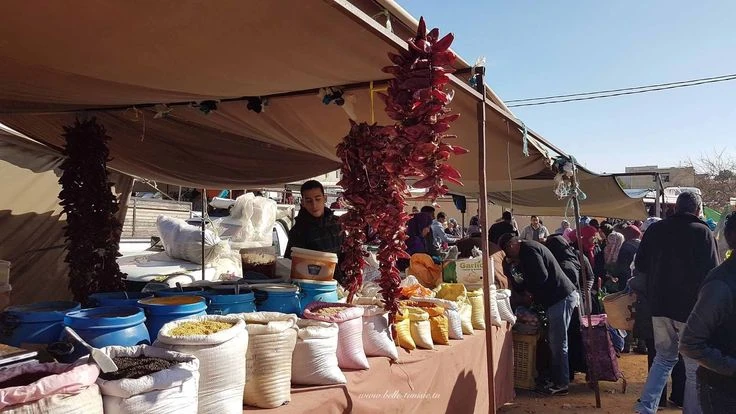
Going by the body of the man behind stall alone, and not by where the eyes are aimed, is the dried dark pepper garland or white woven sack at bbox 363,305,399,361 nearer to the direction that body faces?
the white woven sack

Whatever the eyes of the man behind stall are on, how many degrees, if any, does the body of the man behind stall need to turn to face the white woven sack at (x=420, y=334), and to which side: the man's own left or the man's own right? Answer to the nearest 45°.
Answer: approximately 45° to the man's own left

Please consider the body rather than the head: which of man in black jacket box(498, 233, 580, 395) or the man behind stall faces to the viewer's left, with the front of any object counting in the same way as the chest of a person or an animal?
the man in black jacket

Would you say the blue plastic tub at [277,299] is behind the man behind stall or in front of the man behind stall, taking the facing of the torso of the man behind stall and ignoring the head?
in front

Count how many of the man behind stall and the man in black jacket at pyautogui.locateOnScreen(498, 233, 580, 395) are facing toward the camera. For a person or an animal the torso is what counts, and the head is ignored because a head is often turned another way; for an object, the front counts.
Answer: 1

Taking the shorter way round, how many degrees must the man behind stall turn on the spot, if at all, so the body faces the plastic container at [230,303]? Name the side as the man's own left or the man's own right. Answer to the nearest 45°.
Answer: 0° — they already face it

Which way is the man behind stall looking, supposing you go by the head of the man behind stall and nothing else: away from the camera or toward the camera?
toward the camera

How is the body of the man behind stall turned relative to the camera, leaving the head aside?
toward the camera

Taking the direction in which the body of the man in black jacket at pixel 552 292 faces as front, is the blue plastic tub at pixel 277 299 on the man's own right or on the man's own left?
on the man's own left

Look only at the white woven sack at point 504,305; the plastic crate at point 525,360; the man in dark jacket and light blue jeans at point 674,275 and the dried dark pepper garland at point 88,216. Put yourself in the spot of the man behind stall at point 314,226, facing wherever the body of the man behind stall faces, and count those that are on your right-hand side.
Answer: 1

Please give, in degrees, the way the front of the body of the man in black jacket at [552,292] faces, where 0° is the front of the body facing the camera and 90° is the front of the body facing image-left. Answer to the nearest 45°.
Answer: approximately 90°

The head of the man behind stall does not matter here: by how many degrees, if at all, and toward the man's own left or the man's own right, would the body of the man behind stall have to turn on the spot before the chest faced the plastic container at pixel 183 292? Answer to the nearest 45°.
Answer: approximately 45° to the man's own right

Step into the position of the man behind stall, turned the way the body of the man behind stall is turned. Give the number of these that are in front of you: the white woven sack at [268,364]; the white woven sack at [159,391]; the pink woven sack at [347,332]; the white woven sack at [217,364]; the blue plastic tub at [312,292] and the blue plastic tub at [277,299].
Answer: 6

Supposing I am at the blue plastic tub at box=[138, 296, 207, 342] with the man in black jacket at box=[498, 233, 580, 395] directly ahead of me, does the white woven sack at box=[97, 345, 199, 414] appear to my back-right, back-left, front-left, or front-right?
back-right

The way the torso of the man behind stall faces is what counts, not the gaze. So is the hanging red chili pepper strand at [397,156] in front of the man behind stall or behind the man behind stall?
in front

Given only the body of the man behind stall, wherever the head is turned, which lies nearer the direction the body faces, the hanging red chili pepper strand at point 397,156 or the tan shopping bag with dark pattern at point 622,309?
the hanging red chili pepper strand
